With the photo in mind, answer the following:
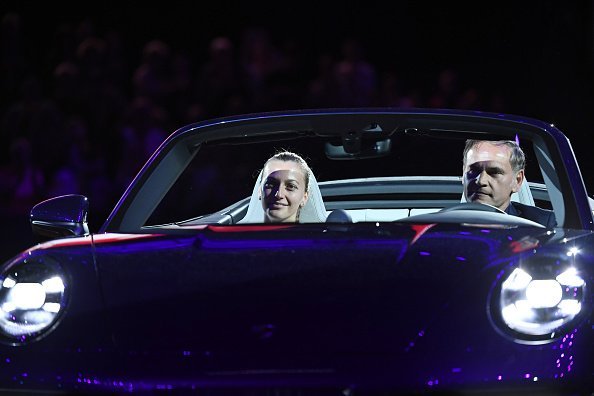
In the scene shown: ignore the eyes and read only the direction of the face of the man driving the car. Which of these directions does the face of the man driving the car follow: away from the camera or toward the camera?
toward the camera

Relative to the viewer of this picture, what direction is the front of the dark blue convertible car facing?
facing the viewer
